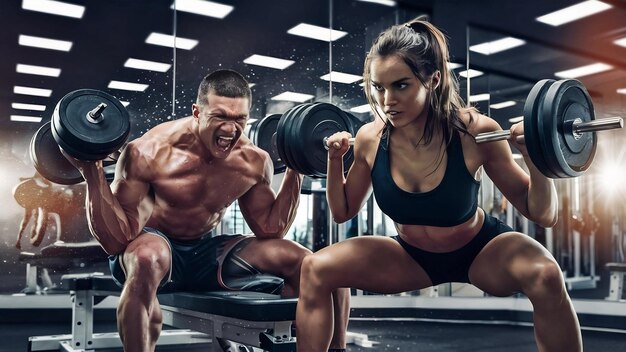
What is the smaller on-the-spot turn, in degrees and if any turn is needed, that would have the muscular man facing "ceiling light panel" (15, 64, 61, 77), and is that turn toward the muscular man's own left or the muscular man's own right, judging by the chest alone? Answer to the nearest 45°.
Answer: approximately 180°

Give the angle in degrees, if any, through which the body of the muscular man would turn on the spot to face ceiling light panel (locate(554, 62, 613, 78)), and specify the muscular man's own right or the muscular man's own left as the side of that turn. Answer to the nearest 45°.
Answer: approximately 90° to the muscular man's own left

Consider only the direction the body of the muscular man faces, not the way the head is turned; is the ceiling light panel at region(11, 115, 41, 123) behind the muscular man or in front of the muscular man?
behind

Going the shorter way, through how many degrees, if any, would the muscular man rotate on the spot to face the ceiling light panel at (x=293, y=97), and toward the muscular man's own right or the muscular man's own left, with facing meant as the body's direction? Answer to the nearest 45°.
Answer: approximately 135° to the muscular man's own left

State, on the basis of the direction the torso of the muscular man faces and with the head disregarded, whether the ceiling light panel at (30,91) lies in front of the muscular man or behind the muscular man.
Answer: behind

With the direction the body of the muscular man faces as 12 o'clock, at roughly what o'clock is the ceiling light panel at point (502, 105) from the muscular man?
The ceiling light panel is roughly at 7 o'clock from the muscular man.

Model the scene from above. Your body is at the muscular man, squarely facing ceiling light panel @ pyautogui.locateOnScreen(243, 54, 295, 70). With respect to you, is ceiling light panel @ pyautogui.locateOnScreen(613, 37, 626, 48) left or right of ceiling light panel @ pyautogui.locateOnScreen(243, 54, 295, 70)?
right

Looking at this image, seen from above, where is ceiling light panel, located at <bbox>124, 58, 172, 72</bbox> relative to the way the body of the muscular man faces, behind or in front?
behind

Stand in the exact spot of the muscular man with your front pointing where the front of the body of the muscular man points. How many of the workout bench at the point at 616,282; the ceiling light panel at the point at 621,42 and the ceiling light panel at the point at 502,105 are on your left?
3

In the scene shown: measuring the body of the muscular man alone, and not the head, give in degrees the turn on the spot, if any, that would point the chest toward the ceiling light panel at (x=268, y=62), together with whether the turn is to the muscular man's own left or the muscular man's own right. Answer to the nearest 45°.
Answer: approximately 135° to the muscular man's own left

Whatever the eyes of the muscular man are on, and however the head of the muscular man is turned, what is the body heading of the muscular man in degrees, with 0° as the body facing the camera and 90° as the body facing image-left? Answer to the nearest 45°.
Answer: approximately 315°
